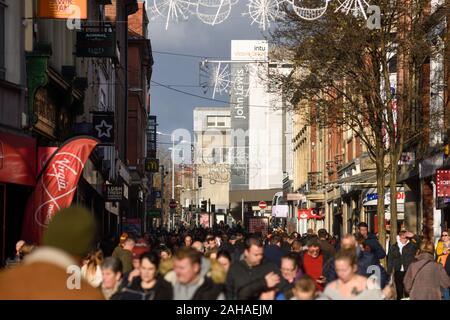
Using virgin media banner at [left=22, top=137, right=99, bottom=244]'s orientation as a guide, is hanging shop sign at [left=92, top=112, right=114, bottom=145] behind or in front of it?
behind

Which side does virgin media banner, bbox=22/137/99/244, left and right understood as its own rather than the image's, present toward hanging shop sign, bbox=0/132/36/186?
right

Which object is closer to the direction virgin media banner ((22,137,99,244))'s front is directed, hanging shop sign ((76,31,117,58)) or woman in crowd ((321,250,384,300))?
the woman in crowd

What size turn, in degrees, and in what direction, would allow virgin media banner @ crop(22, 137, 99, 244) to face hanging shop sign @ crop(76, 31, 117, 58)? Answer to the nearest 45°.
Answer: approximately 180°

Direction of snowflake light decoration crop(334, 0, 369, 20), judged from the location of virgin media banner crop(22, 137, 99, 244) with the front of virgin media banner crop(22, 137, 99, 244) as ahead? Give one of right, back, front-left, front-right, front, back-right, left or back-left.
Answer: left

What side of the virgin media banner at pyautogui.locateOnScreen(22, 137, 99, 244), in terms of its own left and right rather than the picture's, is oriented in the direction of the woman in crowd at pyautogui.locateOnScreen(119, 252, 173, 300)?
front

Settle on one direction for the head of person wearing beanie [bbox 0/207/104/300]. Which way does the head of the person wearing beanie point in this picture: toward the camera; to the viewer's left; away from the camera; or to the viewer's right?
away from the camera

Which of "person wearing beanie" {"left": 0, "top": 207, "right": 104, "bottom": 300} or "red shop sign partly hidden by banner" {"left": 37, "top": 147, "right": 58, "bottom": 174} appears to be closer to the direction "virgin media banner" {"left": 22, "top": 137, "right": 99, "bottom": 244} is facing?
the person wearing beanie
